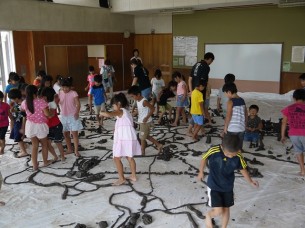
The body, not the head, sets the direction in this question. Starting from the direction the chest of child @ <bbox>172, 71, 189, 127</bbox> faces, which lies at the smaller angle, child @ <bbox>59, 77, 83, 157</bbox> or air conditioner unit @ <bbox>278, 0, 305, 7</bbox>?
the child

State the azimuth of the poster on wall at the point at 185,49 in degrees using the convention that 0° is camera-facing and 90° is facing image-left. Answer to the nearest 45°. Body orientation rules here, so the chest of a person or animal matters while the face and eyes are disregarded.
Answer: approximately 0°

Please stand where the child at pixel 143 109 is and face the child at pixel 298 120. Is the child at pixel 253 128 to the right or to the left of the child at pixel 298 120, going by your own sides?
left

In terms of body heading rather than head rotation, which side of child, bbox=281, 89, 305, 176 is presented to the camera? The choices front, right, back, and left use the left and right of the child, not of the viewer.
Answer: back

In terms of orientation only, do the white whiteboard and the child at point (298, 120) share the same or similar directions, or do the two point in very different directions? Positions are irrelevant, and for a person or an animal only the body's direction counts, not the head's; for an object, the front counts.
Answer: very different directions

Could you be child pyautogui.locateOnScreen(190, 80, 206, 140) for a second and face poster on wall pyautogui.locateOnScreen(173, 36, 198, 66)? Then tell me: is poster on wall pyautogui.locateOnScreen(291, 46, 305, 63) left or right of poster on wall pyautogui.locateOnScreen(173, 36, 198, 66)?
right

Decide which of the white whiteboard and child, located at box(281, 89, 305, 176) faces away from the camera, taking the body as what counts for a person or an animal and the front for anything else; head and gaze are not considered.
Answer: the child

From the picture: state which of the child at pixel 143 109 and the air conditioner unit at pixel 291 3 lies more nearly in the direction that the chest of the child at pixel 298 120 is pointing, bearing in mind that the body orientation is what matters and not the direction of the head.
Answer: the air conditioner unit

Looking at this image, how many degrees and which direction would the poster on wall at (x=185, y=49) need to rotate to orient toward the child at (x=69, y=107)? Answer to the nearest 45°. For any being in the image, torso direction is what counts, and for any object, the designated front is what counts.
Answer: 0° — it already faces them

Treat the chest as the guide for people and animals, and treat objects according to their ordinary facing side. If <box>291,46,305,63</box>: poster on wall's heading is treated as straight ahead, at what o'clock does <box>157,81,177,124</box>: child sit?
The child is roughly at 1 o'clock from the poster on wall.

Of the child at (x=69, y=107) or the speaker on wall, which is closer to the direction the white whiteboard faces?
the child
